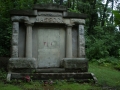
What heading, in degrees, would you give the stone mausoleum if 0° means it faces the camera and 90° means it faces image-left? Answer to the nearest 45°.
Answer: approximately 0°
